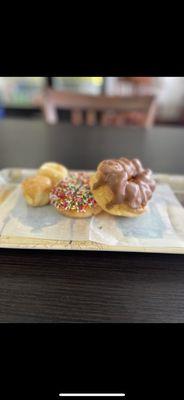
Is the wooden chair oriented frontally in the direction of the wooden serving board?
yes

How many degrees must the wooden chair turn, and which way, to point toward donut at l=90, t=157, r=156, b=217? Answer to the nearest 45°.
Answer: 0° — it already faces it

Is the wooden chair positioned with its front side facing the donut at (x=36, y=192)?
yes

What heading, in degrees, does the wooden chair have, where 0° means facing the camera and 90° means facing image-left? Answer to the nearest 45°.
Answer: approximately 0°

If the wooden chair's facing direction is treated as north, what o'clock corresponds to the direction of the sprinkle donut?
The sprinkle donut is roughly at 12 o'clock from the wooden chair.
